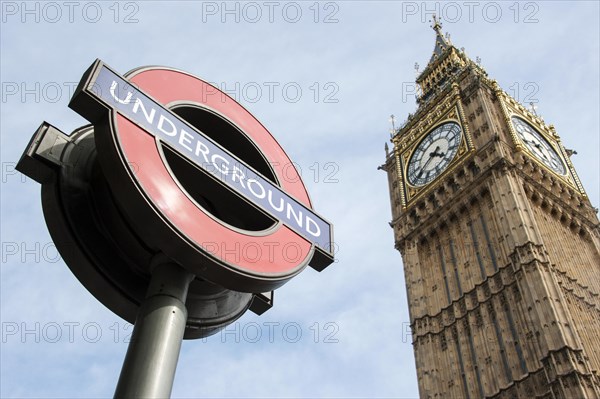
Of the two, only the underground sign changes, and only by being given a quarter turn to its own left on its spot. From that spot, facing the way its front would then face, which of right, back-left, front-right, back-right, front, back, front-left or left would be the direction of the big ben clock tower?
front

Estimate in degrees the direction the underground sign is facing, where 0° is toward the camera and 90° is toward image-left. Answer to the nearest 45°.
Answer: approximately 315°
